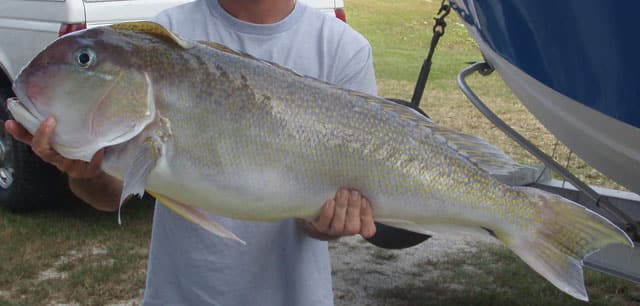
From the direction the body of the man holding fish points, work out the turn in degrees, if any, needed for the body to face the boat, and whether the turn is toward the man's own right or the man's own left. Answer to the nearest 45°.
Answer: approximately 135° to the man's own left

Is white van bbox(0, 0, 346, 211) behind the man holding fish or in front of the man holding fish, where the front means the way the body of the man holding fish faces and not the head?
behind

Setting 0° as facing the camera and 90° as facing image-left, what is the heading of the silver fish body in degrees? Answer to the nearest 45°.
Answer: approximately 90°

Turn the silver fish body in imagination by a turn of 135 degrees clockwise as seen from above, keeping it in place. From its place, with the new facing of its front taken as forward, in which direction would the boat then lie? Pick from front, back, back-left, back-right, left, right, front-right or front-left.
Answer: front

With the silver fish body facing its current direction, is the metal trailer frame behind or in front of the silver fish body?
behind

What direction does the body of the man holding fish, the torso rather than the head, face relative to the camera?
toward the camera
